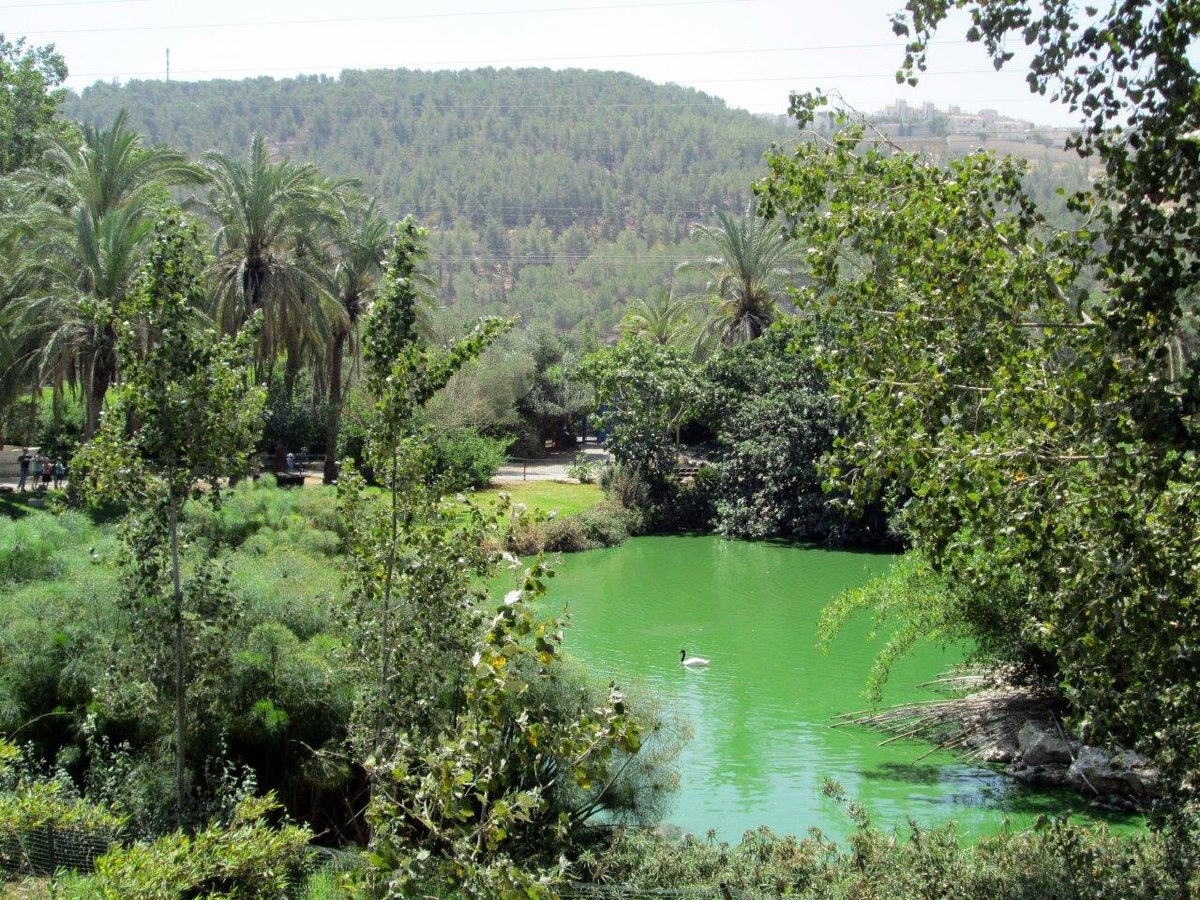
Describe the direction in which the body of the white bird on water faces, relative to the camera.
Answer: to the viewer's left

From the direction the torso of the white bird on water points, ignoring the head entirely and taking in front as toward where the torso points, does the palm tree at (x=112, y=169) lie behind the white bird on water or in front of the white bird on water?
in front

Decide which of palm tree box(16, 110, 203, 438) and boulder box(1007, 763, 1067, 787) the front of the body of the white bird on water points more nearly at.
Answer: the palm tree

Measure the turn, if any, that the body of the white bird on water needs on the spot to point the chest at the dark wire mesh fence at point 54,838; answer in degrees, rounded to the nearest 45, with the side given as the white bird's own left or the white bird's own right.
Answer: approximately 90° to the white bird's own left

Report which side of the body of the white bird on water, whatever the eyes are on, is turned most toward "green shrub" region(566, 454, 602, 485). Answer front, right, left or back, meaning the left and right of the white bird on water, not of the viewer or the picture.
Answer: right

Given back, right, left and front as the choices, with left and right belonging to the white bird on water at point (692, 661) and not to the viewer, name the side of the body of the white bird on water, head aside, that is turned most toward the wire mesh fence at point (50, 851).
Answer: left

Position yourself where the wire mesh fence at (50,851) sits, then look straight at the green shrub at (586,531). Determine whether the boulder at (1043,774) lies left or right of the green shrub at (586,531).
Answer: right

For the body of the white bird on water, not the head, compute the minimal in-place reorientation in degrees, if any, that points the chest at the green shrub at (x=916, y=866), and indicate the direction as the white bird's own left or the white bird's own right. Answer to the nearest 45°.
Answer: approximately 90° to the white bird's own left

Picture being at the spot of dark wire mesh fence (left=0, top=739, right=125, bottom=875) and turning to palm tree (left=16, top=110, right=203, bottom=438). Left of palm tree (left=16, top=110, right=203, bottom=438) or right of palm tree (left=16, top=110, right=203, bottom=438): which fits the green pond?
right

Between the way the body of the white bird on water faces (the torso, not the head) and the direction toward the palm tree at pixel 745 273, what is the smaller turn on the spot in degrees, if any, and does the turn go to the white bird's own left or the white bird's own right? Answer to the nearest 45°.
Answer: approximately 90° to the white bird's own right
